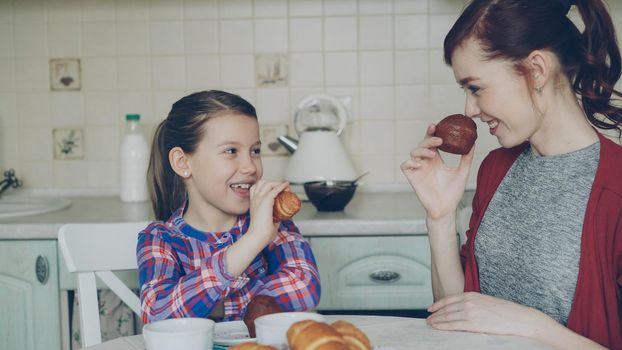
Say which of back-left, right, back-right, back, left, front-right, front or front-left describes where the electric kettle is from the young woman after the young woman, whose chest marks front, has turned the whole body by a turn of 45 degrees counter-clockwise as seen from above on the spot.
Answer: back-right

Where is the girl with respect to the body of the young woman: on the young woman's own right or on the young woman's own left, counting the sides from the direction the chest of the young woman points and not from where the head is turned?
on the young woman's own right

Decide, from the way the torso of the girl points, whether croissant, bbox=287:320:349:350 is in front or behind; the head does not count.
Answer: in front

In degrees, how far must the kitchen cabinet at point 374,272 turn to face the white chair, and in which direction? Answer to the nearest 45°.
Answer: approximately 45° to its right

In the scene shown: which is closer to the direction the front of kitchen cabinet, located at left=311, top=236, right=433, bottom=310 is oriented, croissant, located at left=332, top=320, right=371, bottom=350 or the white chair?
the croissant

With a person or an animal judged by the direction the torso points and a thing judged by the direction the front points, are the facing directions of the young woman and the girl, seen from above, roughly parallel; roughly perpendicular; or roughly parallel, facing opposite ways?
roughly perpendicular

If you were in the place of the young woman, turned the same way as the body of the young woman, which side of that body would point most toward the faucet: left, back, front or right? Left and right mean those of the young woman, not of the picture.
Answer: right

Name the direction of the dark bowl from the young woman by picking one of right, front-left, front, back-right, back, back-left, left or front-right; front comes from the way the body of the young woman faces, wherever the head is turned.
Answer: right

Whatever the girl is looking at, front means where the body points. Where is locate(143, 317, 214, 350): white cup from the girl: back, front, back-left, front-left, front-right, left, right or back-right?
front-right

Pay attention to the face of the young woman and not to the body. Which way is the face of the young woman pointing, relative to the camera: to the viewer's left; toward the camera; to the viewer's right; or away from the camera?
to the viewer's left

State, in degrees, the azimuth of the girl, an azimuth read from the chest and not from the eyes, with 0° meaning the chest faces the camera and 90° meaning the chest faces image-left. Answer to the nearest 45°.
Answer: approximately 315°

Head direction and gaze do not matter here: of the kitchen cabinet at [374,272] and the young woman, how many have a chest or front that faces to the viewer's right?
0

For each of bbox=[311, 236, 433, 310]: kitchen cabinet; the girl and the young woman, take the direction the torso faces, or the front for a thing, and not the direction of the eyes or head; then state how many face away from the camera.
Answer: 0

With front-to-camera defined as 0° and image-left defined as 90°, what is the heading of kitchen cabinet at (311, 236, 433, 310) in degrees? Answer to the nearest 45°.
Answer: approximately 0°

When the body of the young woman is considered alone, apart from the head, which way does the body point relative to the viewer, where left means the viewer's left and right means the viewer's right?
facing the viewer and to the left of the viewer

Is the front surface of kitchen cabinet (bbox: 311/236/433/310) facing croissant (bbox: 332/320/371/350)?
yes

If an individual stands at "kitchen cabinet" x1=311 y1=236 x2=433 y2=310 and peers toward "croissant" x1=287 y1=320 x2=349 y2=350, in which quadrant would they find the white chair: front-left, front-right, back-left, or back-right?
front-right
